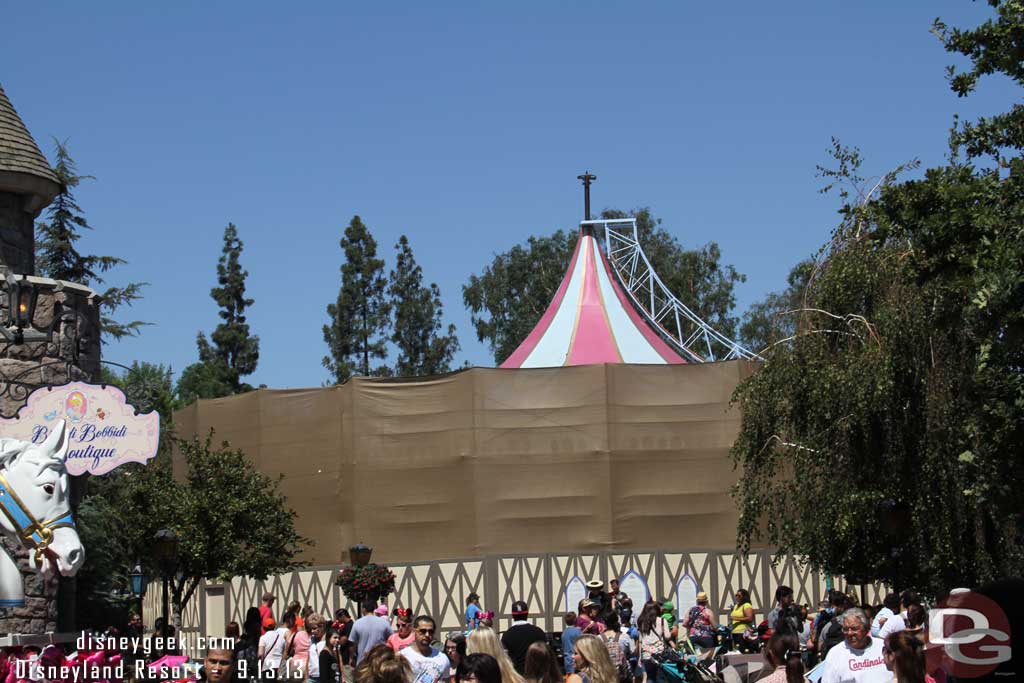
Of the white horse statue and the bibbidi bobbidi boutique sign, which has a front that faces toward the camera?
the bibbidi bobbidi boutique sign

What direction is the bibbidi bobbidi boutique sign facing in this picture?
toward the camera

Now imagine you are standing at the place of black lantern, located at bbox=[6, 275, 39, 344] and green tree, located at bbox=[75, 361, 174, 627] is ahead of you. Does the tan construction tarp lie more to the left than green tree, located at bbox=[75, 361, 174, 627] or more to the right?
right

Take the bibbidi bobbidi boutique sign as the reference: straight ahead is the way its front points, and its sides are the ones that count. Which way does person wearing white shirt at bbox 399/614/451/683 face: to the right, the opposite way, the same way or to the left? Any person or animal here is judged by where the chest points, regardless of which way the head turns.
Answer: the same way

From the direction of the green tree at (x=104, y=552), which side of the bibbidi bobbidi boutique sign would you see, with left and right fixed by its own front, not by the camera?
back

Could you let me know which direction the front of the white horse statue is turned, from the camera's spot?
facing to the right of the viewer

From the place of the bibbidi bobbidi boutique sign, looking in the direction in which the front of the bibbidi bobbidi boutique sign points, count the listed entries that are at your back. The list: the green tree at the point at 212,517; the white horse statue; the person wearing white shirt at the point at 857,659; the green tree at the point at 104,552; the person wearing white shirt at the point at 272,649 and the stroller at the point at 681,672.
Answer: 2

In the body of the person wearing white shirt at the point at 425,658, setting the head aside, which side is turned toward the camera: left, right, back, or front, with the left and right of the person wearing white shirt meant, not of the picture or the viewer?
front

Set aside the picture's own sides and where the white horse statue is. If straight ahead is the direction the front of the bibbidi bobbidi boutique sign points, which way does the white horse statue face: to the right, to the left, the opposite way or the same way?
to the left

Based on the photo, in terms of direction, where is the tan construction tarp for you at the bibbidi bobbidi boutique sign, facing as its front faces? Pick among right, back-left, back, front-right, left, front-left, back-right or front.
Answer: back-left

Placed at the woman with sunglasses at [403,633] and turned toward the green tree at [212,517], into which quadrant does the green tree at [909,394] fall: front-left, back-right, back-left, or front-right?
front-right
